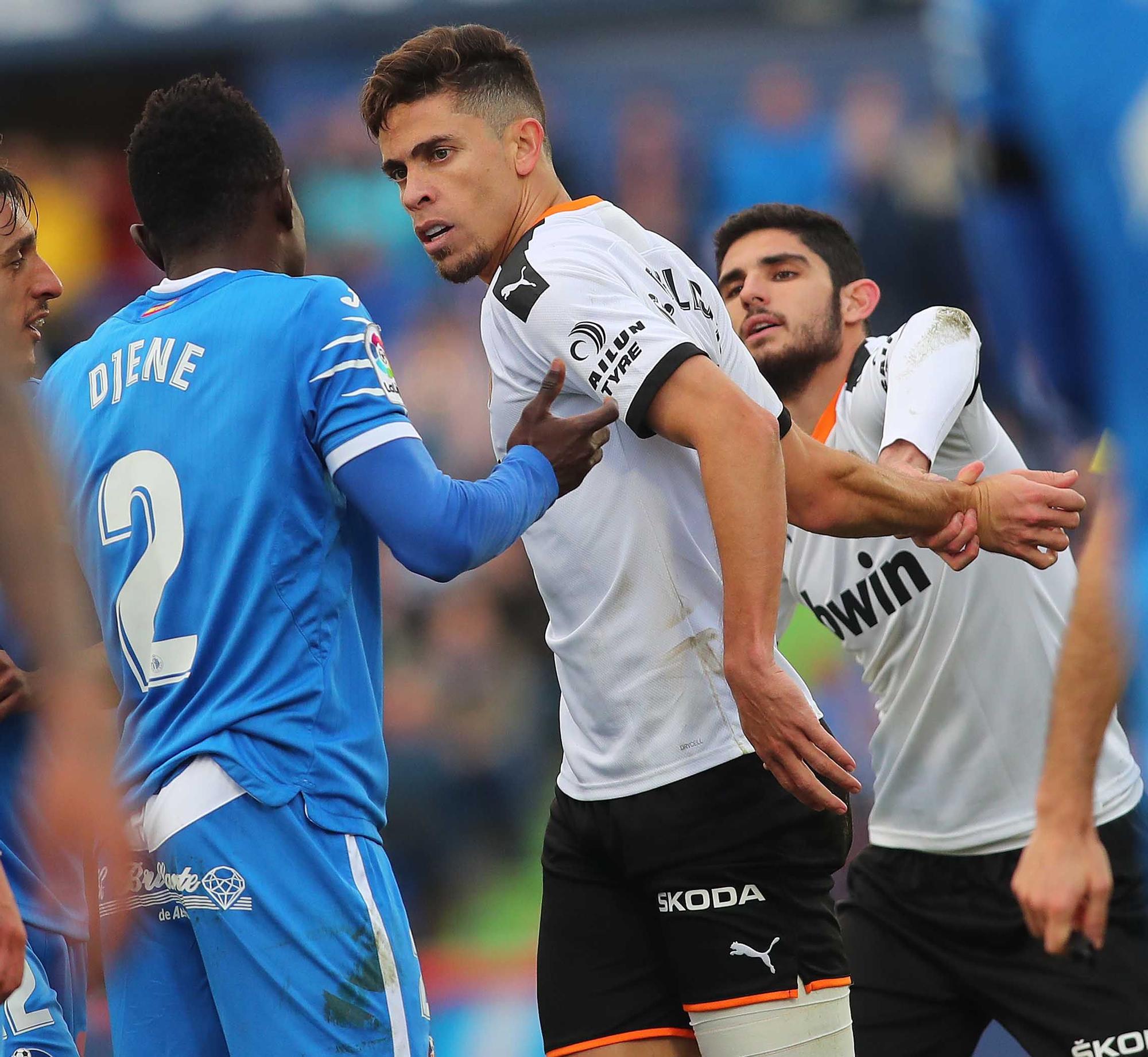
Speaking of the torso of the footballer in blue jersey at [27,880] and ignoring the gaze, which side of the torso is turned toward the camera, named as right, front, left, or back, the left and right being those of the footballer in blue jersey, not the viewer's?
right

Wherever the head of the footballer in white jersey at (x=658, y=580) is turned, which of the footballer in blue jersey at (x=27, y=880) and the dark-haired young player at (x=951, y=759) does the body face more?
the footballer in blue jersey

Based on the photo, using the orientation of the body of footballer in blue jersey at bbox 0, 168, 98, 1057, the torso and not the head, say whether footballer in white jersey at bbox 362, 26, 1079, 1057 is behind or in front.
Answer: in front

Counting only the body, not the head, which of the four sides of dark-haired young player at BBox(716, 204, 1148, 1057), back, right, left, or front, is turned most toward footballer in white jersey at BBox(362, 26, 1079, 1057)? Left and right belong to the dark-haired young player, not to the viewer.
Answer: front

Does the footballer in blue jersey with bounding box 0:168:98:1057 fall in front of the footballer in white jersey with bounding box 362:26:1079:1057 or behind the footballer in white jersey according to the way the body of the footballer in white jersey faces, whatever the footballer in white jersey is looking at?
in front

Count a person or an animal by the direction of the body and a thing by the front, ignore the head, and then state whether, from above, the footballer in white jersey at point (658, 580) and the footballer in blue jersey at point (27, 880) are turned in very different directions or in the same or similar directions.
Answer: very different directions

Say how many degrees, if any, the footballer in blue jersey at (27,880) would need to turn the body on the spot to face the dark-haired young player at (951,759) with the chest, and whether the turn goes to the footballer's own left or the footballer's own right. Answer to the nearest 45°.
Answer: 0° — they already face them

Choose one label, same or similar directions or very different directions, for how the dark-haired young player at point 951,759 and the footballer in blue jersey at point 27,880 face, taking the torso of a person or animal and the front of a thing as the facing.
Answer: very different directions

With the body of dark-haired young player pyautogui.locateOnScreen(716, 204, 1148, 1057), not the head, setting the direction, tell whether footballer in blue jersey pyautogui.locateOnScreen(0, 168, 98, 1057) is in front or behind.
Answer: in front

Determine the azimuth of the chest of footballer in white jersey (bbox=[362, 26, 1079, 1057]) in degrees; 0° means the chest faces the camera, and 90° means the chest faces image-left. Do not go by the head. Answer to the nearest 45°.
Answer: approximately 90°

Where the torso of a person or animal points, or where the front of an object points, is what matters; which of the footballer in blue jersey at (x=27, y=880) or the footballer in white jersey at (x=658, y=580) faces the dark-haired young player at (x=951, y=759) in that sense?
the footballer in blue jersey
